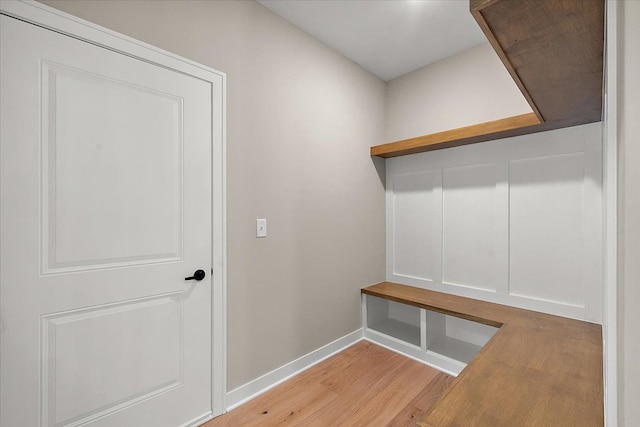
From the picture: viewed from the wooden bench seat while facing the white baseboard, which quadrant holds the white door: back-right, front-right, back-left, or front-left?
front-left
